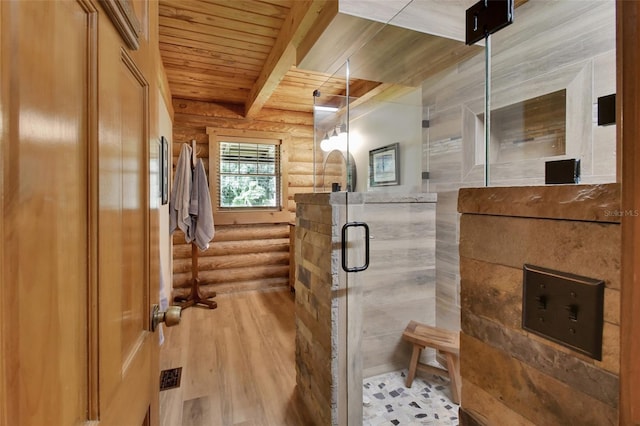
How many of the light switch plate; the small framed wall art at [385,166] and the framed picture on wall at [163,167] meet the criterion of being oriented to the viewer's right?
1

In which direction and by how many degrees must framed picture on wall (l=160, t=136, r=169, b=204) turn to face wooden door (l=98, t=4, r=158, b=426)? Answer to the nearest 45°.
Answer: approximately 90° to its right

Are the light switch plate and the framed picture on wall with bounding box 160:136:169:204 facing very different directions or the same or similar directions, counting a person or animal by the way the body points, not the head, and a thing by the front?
very different directions

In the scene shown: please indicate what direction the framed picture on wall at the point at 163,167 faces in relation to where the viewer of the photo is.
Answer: facing to the right of the viewer

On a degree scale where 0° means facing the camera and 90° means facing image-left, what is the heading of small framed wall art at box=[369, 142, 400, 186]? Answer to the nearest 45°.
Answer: approximately 45°

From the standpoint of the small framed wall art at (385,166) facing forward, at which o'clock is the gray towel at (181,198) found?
The gray towel is roughly at 2 o'clock from the small framed wall art.

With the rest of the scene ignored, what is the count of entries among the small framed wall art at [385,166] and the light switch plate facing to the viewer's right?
0

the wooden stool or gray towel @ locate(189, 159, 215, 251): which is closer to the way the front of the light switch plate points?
the gray towel

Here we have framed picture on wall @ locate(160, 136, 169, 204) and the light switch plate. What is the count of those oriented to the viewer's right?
1

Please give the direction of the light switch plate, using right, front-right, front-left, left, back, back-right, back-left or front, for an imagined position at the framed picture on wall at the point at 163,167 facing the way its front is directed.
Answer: right
